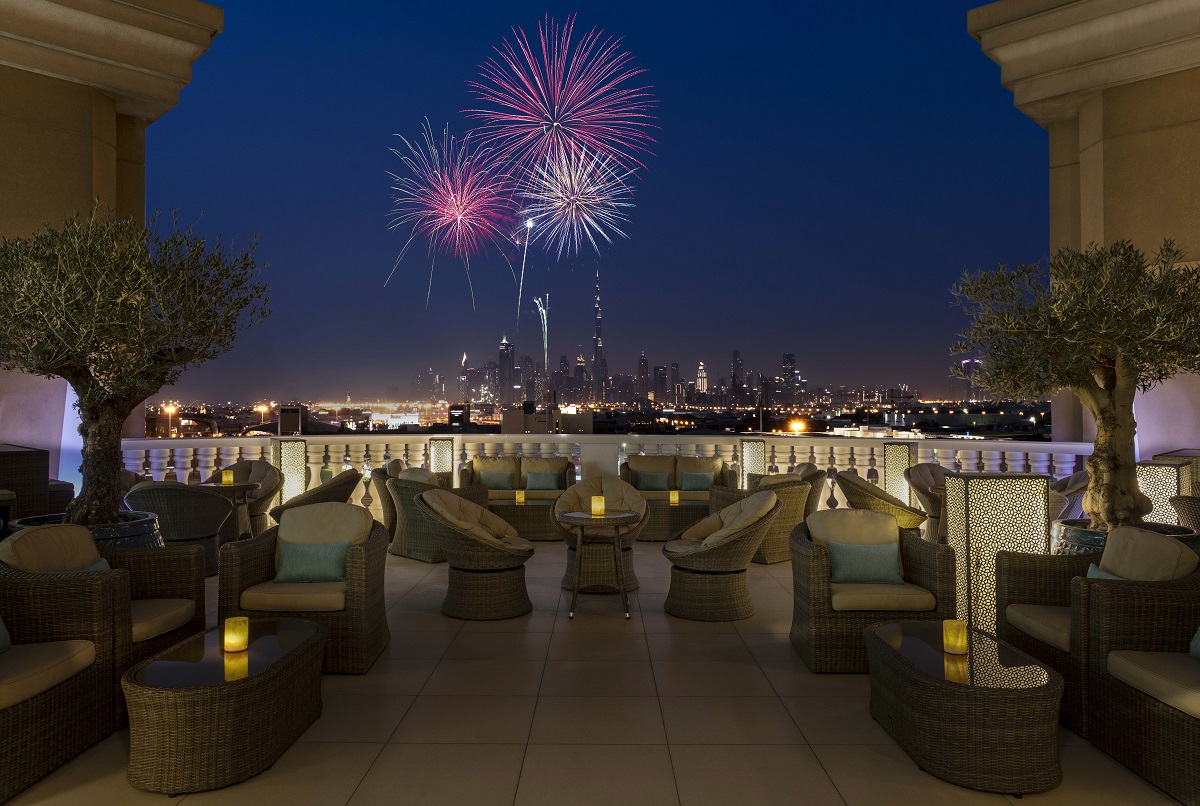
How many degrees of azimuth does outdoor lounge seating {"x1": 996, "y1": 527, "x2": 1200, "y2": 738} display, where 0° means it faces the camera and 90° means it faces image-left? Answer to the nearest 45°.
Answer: approximately 45°

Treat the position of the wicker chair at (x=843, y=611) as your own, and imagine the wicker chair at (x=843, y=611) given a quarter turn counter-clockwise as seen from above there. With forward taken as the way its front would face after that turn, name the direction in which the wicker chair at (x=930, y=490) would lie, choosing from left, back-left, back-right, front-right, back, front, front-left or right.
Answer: front-left

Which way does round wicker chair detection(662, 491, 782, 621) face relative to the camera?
to the viewer's left

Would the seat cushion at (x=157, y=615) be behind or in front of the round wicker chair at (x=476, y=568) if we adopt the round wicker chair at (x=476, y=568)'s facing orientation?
behind

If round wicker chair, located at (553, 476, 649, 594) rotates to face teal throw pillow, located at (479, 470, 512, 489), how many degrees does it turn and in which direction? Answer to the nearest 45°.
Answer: approximately 135° to its right

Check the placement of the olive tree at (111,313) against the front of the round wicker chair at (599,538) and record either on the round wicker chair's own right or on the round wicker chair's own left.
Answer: on the round wicker chair's own right

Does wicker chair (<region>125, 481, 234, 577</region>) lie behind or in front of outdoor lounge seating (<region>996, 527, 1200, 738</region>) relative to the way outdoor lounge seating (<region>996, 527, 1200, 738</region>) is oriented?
in front

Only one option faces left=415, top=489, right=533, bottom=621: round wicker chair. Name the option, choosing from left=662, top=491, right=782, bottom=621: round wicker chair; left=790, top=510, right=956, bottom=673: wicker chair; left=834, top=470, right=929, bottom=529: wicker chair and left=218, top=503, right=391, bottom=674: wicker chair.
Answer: left=662, top=491, right=782, bottom=621: round wicker chair

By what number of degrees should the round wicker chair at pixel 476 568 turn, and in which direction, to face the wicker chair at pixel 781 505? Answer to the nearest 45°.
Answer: approximately 45° to its left

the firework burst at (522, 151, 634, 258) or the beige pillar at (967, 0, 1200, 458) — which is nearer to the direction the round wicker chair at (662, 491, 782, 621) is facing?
the firework burst

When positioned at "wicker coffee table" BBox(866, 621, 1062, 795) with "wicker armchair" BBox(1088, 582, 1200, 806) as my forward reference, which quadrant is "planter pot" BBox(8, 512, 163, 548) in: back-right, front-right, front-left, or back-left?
back-left

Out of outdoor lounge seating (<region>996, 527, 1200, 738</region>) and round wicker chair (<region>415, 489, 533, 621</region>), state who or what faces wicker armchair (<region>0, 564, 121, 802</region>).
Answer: the outdoor lounge seating

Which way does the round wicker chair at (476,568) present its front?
to the viewer's right
